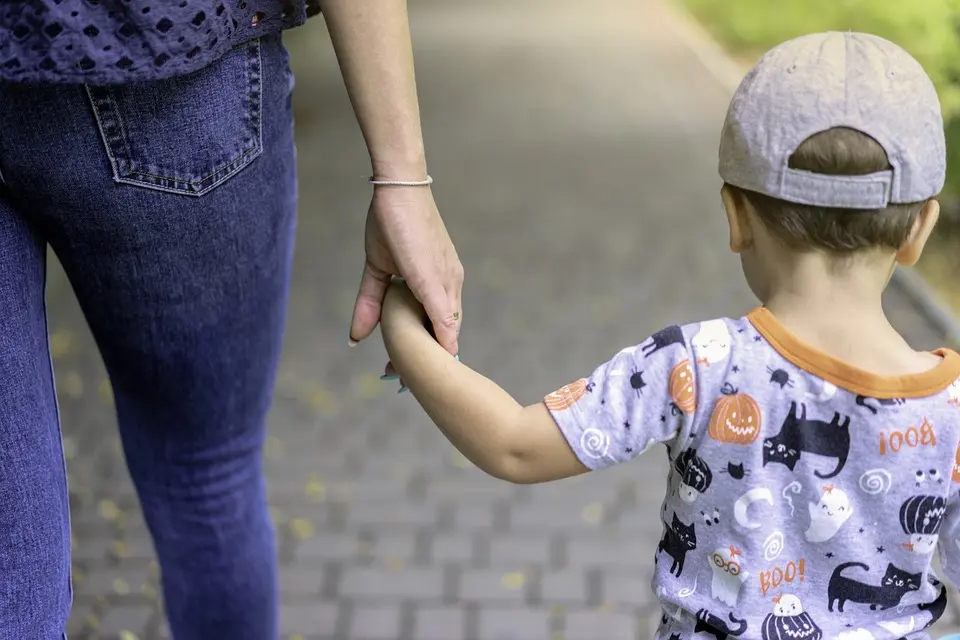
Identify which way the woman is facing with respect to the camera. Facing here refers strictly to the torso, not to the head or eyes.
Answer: away from the camera

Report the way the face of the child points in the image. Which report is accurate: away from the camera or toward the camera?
away from the camera

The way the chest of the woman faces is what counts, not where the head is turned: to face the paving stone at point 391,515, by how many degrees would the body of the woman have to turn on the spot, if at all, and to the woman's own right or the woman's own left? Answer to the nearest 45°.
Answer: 0° — they already face it

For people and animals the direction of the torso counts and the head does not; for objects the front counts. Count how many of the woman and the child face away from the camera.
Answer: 2

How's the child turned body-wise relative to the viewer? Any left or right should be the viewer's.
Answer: facing away from the viewer
